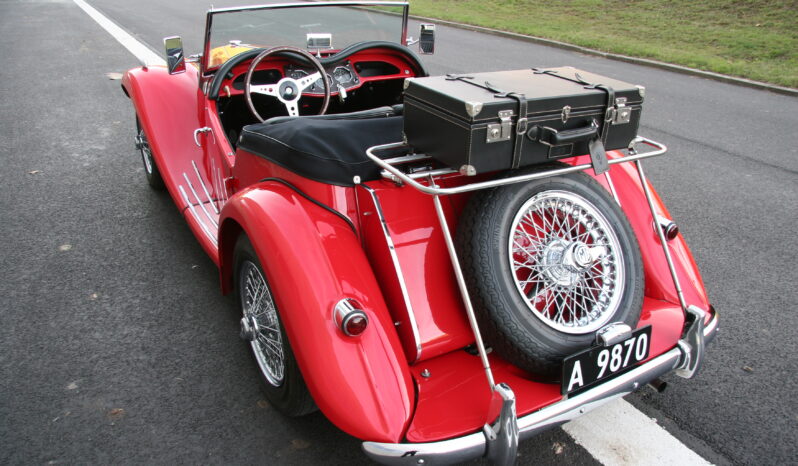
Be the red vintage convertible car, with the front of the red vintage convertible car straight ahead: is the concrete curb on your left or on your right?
on your right

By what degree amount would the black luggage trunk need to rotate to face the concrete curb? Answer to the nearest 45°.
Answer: approximately 135° to its left

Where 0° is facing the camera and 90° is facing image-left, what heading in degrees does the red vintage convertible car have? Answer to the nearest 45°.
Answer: approximately 135°

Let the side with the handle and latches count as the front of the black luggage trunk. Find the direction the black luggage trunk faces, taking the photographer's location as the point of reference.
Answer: facing the viewer and to the right of the viewer
